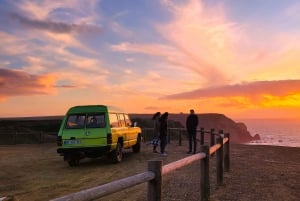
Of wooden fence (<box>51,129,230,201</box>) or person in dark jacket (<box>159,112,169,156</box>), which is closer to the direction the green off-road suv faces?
the person in dark jacket

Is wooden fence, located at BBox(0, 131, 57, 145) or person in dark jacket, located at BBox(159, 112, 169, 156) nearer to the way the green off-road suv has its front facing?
the person in dark jacket

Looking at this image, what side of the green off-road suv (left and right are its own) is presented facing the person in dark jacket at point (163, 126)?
right

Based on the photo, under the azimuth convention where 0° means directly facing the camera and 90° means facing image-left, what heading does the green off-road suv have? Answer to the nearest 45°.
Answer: approximately 225°

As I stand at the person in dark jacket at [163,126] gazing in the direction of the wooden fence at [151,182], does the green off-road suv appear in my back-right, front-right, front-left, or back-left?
front-right

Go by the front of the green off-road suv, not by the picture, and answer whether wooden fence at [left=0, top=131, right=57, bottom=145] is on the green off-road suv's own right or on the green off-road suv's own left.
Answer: on the green off-road suv's own left

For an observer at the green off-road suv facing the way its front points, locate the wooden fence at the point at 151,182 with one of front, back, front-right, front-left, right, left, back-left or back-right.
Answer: back-right
